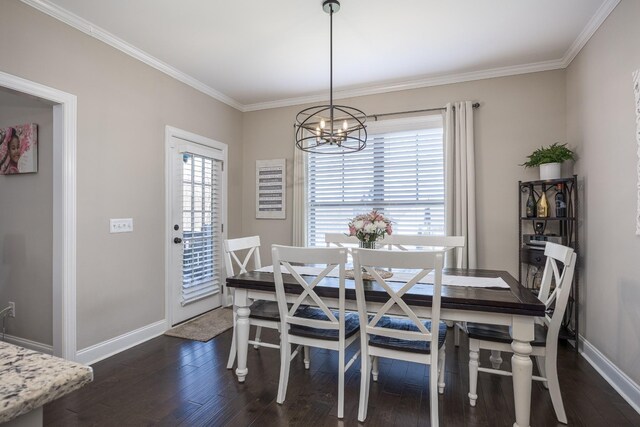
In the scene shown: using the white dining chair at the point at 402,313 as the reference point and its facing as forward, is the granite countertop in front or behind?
behind

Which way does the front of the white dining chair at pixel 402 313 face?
away from the camera

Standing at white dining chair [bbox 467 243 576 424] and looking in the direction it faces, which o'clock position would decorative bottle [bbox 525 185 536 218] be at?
The decorative bottle is roughly at 3 o'clock from the white dining chair.

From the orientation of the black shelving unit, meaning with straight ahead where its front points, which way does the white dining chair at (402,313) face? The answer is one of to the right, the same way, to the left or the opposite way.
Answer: to the right

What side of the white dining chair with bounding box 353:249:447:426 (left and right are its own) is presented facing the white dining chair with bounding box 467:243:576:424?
right

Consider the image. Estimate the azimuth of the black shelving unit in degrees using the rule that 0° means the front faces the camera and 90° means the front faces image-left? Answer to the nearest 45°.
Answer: approximately 45°

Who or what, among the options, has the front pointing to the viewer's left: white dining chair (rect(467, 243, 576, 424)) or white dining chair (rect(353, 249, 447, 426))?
white dining chair (rect(467, 243, 576, 424))

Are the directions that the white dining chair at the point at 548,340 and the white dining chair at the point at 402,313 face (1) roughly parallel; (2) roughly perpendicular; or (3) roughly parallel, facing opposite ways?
roughly perpendicular

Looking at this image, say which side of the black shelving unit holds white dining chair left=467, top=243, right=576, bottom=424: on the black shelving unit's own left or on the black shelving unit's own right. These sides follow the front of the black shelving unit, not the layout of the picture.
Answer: on the black shelving unit's own left

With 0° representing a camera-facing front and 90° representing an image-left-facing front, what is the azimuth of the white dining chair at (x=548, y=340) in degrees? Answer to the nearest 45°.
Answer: approximately 90°
